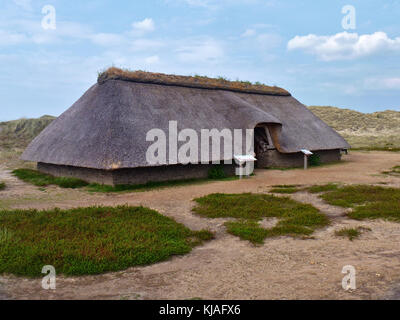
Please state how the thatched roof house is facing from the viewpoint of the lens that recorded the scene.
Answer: facing the viewer and to the right of the viewer
